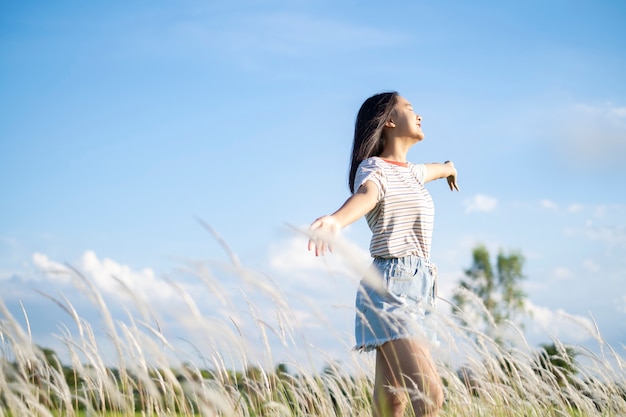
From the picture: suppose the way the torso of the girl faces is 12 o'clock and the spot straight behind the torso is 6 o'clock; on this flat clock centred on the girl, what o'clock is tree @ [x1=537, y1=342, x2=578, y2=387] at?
The tree is roughly at 9 o'clock from the girl.

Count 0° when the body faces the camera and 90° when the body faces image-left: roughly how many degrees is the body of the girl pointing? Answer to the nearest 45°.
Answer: approximately 315°

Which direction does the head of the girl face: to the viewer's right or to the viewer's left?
to the viewer's right
